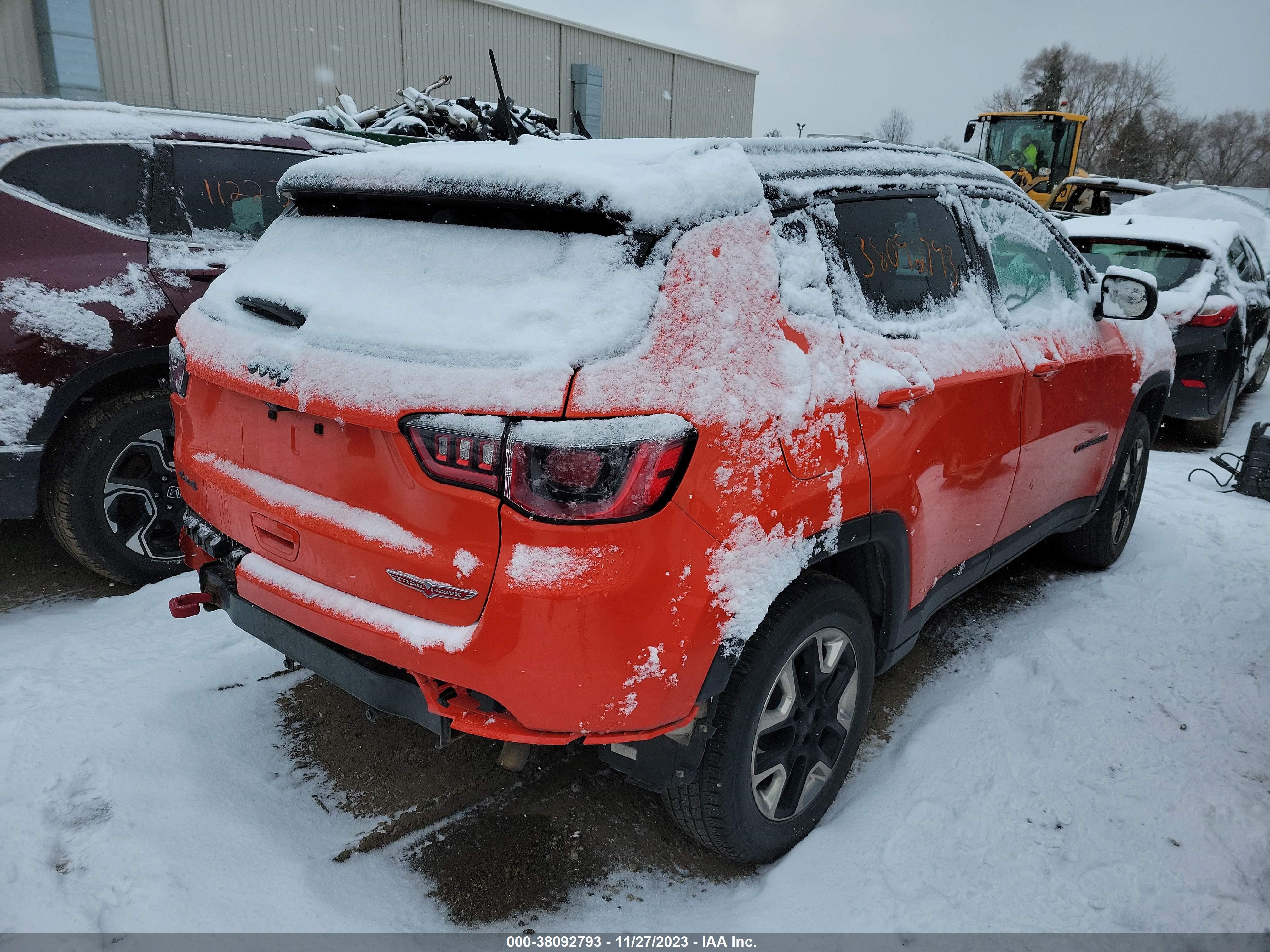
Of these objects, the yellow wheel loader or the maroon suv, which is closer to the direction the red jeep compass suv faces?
the yellow wheel loader

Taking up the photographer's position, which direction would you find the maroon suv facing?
facing away from the viewer and to the right of the viewer

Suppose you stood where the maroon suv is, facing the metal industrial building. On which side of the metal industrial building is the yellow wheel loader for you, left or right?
right

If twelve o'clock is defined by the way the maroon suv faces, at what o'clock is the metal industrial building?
The metal industrial building is roughly at 11 o'clock from the maroon suv.

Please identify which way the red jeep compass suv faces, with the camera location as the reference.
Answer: facing away from the viewer and to the right of the viewer

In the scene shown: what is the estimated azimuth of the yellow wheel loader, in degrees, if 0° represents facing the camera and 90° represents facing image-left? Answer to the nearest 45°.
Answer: approximately 45°

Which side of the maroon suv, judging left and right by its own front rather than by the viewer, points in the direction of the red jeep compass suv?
right

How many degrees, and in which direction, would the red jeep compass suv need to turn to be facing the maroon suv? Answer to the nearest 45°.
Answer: approximately 90° to its left

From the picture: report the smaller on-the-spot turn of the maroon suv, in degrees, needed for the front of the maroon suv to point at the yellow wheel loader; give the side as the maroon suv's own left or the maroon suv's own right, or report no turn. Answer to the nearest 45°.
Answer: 0° — it already faces it

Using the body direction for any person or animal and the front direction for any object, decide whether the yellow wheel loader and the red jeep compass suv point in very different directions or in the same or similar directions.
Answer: very different directions

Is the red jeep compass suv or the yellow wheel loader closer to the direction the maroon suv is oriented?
the yellow wheel loader
